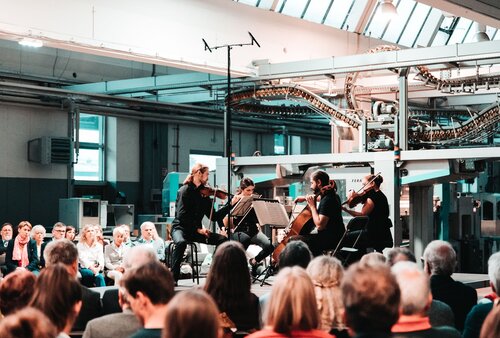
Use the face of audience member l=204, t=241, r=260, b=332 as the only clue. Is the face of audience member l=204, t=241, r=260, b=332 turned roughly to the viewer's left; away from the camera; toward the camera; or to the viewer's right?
away from the camera

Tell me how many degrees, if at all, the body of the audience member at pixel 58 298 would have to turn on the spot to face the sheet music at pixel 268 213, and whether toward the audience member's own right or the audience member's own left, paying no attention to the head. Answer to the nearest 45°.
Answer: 0° — they already face it

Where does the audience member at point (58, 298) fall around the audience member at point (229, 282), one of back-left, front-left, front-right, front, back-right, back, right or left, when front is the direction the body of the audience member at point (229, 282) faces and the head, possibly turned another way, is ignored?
back-left

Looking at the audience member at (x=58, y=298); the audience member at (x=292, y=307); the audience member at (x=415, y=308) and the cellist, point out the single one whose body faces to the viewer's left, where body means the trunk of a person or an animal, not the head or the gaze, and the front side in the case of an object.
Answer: the cellist

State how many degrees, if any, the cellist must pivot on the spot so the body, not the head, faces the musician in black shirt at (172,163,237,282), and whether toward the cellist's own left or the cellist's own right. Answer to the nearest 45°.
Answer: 0° — they already face them

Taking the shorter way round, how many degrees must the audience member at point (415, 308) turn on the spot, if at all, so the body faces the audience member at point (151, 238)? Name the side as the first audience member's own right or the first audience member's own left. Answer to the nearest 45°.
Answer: approximately 45° to the first audience member's own left

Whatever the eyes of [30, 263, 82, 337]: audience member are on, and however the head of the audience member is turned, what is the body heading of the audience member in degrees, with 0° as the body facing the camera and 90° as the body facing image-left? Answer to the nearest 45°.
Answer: approximately 225°

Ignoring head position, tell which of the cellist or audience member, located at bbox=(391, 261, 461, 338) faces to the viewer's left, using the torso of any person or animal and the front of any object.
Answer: the cellist

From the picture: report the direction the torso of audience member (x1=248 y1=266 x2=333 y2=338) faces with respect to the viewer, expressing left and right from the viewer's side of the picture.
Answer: facing away from the viewer

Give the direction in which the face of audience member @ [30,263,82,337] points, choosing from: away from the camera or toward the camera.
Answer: away from the camera

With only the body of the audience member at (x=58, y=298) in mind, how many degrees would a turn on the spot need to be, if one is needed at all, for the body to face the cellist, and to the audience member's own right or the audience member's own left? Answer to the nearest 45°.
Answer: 0° — they already face them

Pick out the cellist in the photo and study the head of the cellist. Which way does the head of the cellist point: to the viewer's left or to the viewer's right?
to the viewer's left

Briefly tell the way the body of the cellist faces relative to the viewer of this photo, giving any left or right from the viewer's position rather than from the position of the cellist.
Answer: facing to the left of the viewer
